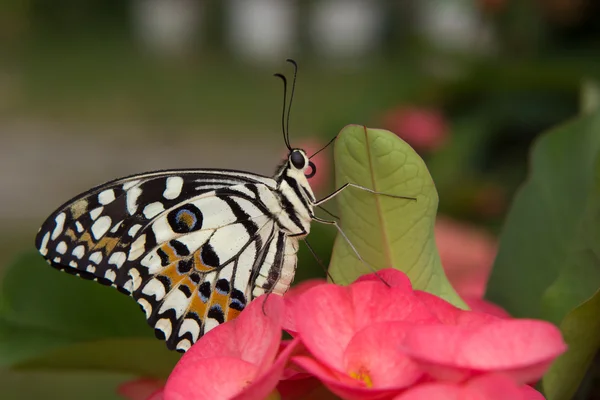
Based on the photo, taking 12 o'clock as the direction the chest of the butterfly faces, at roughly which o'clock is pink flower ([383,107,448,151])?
The pink flower is roughly at 10 o'clock from the butterfly.

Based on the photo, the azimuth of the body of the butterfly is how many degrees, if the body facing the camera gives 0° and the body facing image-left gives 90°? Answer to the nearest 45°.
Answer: approximately 270°
